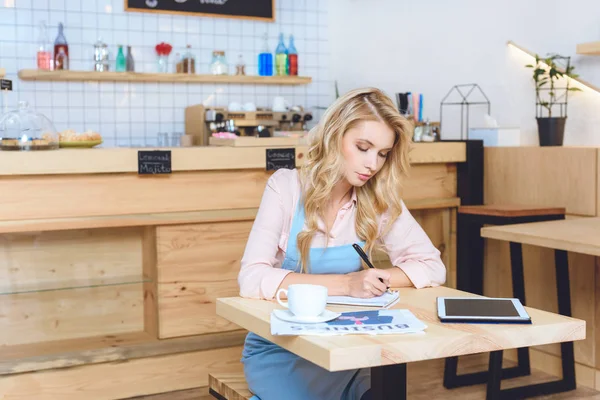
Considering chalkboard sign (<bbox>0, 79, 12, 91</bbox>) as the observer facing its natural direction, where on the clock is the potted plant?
The potted plant is roughly at 9 o'clock from the chalkboard sign.

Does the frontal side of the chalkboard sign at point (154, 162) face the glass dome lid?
no

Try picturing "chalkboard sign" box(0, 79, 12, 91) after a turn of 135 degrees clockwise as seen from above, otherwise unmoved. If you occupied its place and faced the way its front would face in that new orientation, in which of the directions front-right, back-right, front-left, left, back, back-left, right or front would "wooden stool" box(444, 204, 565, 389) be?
back-right

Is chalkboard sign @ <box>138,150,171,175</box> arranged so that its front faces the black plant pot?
no

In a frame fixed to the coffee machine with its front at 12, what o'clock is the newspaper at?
The newspaper is roughly at 12 o'clock from the coffee machine.

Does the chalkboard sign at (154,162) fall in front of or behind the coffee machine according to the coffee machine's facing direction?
in front

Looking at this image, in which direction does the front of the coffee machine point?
toward the camera

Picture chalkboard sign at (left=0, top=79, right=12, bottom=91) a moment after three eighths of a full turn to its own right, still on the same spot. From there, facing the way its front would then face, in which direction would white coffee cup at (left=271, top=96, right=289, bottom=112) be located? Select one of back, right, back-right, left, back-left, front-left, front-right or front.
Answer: right

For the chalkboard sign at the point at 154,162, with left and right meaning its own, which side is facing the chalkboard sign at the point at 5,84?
right

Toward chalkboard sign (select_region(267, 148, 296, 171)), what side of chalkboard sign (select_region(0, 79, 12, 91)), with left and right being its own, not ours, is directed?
left

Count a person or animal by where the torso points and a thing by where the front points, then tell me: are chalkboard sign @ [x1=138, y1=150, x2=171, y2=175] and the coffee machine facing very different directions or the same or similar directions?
same or similar directions

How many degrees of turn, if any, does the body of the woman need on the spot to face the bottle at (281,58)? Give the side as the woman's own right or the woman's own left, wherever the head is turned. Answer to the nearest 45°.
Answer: approximately 135° to the woman's own left

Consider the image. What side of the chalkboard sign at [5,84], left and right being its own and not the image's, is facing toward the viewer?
front

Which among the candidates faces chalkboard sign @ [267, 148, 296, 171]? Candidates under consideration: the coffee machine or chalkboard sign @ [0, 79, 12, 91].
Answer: the coffee machine

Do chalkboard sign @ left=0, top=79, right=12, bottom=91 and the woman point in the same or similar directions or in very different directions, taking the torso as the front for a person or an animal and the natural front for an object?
same or similar directions
